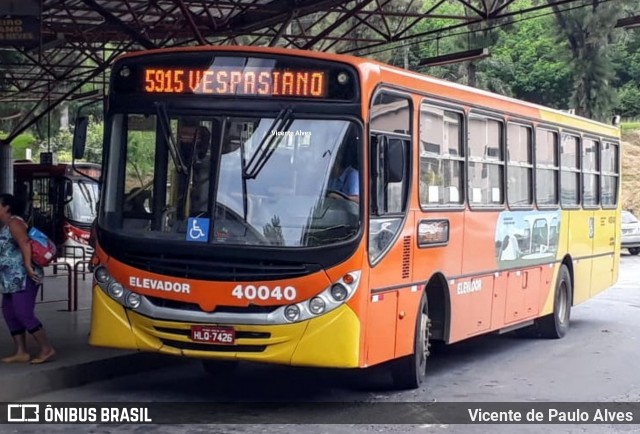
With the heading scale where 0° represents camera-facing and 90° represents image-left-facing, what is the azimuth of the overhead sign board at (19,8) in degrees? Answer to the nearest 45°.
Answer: approximately 0°

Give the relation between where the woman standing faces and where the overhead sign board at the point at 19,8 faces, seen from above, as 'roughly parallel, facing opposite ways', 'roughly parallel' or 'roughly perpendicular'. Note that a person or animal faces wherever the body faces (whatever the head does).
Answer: roughly perpendicular

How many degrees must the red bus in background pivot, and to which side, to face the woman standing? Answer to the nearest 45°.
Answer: approximately 45° to its right
